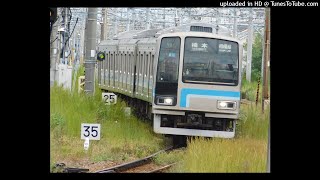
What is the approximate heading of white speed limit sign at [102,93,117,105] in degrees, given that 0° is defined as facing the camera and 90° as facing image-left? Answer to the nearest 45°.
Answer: approximately 0°

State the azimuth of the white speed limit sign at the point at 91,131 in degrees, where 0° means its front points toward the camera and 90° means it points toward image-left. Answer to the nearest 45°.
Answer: approximately 0°

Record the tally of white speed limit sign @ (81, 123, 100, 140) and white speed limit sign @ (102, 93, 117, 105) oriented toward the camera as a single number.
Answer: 2
